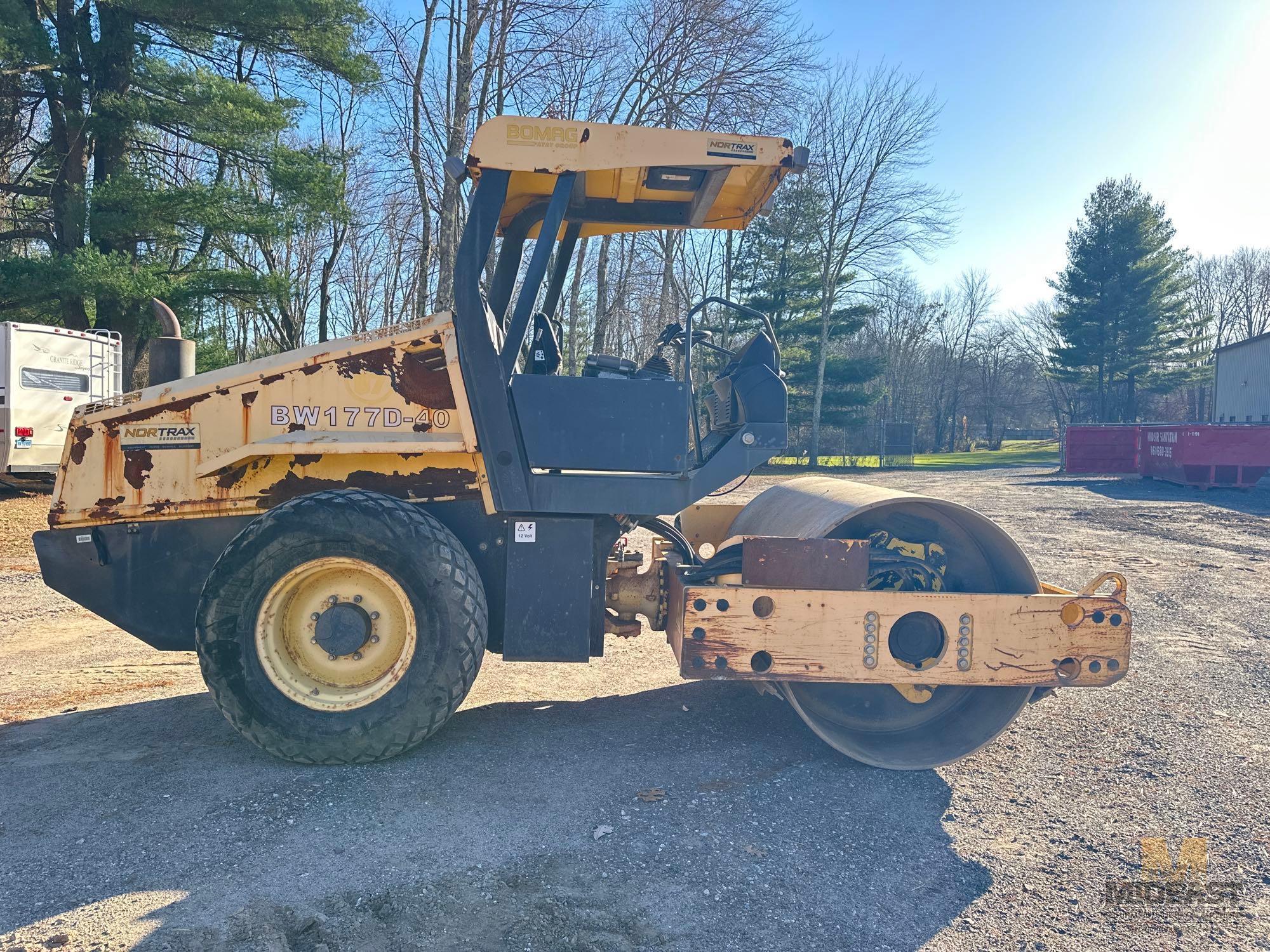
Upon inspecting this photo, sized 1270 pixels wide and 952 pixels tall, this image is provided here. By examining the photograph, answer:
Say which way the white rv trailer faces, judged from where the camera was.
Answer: facing away from the viewer and to the left of the viewer

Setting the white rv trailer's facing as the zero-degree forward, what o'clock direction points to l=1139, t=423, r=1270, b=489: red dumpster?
The red dumpster is roughly at 5 o'clock from the white rv trailer.

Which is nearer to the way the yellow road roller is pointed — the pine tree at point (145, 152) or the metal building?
the metal building

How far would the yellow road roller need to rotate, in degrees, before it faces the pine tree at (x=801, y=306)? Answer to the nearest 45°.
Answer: approximately 90° to its left

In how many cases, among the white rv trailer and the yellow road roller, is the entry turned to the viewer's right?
1

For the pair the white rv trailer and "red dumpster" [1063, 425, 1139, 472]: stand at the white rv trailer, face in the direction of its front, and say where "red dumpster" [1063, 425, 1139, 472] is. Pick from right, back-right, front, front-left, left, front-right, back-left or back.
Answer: back-right

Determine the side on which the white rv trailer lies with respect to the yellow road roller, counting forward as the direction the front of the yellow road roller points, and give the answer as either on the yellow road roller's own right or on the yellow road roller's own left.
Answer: on the yellow road roller's own left

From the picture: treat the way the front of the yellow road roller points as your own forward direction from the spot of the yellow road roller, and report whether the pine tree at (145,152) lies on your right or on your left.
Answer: on your left

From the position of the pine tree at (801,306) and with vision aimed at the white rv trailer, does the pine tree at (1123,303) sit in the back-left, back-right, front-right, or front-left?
back-left

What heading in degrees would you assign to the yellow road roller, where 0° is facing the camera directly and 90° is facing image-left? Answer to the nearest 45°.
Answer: approximately 270°

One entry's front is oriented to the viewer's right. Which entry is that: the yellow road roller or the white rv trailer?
the yellow road roller

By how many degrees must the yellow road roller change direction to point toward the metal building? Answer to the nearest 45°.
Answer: approximately 45° to its left

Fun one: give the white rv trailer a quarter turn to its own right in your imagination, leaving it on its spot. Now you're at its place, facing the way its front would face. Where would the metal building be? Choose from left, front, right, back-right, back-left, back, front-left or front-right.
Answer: front-right
